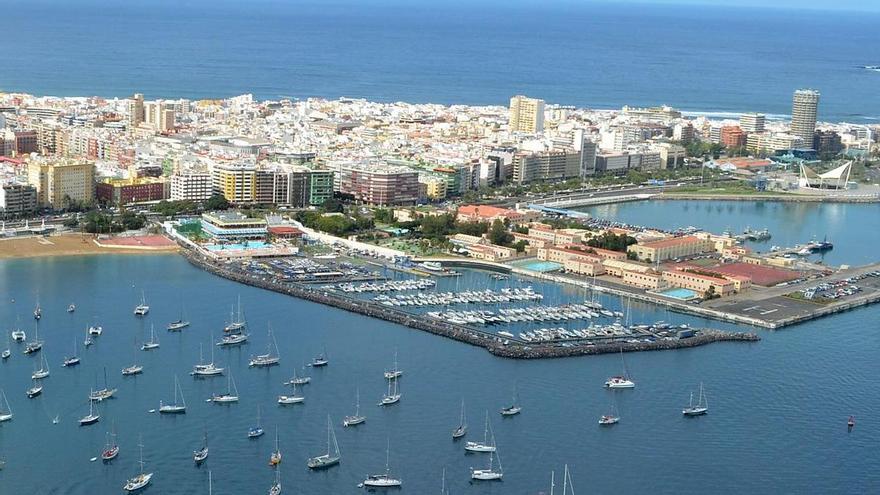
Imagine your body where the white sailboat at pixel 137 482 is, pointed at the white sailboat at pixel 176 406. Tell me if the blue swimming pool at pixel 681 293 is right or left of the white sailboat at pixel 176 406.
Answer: right

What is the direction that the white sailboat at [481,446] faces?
to the viewer's right

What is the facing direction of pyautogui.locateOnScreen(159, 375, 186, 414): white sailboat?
to the viewer's right

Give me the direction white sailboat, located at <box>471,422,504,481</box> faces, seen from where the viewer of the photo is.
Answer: facing to the right of the viewer

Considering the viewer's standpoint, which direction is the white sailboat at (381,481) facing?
facing to the right of the viewer

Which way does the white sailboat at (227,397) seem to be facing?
to the viewer's right

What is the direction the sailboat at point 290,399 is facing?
to the viewer's right

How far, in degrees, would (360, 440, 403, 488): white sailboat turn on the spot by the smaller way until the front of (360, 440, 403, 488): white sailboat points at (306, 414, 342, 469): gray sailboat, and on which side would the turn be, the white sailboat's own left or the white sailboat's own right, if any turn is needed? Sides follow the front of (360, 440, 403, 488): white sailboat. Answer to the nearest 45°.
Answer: approximately 135° to the white sailboat's own left

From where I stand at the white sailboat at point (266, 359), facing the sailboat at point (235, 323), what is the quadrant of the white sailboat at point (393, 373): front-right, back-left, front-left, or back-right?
back-right

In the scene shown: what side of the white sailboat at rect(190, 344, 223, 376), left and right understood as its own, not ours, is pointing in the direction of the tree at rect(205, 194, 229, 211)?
left
